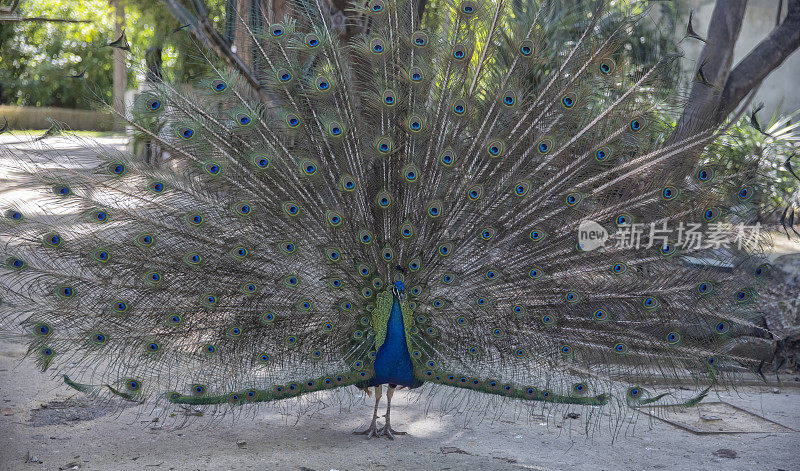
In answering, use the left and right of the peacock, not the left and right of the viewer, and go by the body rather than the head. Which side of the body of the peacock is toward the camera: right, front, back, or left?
front

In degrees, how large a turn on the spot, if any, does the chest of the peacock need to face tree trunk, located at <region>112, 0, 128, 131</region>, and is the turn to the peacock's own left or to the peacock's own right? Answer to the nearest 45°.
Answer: approximately 135° to the peacock's own right
